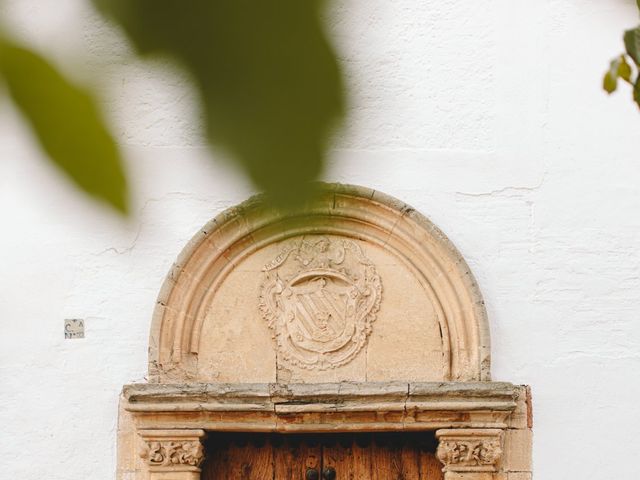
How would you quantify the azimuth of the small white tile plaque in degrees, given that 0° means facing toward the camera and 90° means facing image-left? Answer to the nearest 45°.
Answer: approximately 0°

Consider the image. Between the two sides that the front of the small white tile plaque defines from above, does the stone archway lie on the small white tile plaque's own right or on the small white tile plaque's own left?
on the small white tile plaque's own left

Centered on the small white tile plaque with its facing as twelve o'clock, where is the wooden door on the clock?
The wooden door is roughly at 9 o'clock from the small white tile plaque.
